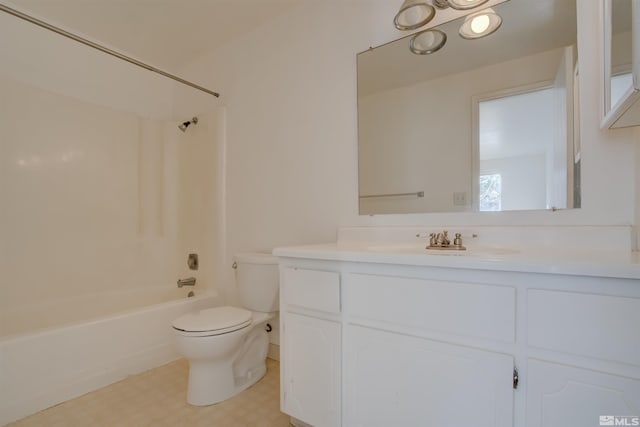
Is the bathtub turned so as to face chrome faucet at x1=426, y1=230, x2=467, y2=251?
yes

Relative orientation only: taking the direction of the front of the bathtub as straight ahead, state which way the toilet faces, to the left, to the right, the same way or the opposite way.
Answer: to the right

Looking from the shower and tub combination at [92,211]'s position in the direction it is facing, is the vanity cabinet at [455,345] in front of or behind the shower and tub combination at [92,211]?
in front

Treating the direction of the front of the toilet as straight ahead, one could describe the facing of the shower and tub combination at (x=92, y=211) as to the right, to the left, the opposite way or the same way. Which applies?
to the left

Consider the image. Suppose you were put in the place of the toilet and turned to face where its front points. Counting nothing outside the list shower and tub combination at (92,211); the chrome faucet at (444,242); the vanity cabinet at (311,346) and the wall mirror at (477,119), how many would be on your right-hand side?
1

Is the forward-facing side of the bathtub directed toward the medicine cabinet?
yes

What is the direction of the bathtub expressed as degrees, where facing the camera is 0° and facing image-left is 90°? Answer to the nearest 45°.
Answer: approximately 315°

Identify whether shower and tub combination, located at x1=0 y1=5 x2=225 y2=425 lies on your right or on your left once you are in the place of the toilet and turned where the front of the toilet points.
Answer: on your right

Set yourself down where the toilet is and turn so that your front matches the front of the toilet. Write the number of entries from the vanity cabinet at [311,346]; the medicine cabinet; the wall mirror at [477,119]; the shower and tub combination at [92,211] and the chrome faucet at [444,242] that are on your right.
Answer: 1

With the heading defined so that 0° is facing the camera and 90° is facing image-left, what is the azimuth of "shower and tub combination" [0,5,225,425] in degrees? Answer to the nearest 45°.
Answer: approximately 315°

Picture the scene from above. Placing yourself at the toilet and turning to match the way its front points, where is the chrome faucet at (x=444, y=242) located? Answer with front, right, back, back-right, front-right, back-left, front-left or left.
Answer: left

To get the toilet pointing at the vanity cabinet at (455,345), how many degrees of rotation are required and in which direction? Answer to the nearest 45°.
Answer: approximately 90° to its left

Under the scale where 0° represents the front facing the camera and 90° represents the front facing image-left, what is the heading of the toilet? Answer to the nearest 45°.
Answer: approximately 45°

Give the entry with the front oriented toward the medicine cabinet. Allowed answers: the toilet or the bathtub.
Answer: the bathtub

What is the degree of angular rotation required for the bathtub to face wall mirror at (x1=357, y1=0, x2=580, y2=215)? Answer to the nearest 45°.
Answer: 0° — it already faces it

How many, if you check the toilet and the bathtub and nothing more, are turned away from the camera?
0

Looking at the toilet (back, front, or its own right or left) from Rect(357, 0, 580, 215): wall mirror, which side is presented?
left

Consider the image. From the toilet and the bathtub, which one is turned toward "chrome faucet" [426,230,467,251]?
the bathtub

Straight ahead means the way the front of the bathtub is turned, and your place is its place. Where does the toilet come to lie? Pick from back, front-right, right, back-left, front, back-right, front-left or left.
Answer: front

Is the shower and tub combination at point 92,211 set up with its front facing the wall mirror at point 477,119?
yes

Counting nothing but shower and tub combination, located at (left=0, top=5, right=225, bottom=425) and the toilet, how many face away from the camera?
0

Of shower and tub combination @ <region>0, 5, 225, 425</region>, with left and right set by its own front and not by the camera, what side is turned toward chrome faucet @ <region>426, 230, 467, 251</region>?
front
